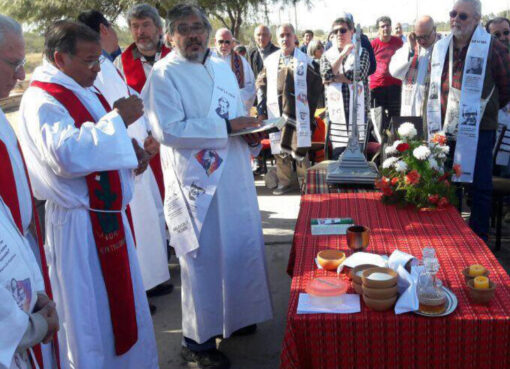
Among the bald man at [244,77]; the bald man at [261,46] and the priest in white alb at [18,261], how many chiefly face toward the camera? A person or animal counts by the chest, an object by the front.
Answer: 2

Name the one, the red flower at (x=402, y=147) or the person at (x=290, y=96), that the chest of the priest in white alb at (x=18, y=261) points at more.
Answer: the red flower

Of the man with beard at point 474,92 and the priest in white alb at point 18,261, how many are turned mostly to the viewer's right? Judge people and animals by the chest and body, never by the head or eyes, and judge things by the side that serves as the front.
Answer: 1

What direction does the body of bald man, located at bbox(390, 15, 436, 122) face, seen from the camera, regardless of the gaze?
toward the camera

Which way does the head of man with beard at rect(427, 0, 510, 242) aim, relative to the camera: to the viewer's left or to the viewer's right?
to the viewer's left

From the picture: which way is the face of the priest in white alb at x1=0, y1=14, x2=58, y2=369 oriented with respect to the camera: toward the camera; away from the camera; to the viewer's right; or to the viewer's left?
to the viewer's right

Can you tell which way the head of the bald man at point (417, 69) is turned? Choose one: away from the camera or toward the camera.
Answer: toward the camera

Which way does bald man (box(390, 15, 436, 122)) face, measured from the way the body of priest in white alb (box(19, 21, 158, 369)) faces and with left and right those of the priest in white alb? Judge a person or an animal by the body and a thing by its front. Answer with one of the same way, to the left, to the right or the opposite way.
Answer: to the right

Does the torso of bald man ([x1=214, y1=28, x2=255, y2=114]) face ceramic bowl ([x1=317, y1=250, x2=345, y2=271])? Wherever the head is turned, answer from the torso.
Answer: yes

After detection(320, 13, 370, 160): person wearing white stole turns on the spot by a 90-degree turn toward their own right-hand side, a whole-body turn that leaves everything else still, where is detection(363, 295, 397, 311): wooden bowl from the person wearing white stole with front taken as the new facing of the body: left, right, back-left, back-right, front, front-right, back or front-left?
left

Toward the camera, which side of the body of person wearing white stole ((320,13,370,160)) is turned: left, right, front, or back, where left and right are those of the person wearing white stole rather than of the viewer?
front

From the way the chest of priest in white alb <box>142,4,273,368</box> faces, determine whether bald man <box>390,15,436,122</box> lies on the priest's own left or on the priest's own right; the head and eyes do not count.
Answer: on the priest's own left

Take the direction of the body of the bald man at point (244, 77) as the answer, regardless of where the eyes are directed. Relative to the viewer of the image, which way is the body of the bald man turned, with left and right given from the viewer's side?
facing the viewer

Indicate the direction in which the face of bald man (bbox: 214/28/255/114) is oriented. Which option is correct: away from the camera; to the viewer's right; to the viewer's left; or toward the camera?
toward the camera

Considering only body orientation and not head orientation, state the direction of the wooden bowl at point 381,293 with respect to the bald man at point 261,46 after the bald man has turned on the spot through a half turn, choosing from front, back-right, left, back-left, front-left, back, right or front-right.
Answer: back

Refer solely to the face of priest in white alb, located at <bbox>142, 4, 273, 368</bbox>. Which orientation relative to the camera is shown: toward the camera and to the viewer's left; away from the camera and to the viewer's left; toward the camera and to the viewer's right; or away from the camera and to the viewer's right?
toward the camera and to the viewer's right
